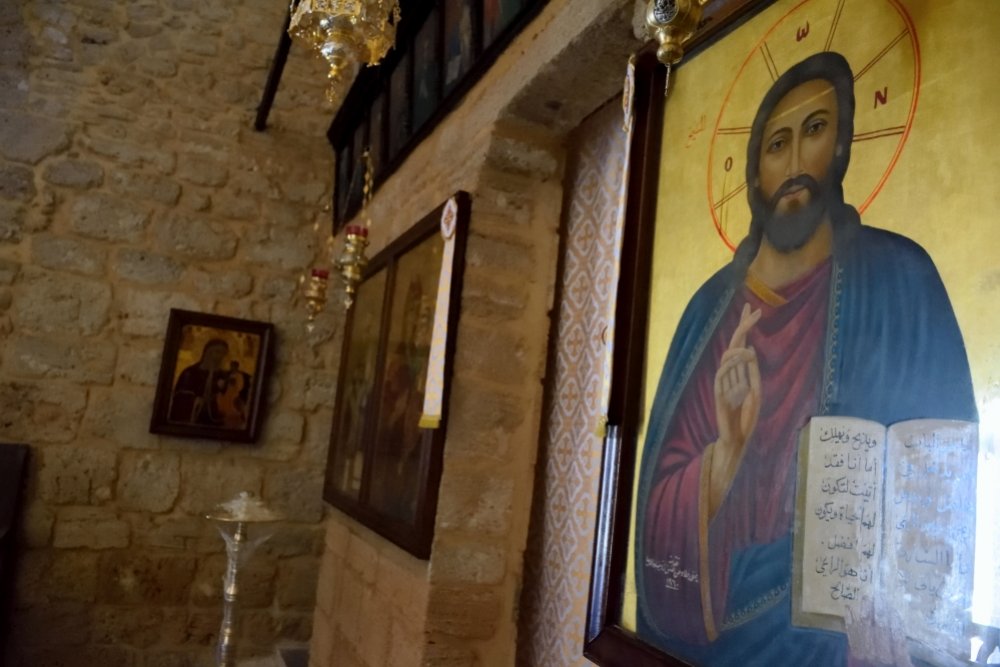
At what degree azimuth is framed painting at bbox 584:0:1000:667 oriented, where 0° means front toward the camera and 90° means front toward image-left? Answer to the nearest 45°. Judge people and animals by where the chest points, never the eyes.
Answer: approximately 45°

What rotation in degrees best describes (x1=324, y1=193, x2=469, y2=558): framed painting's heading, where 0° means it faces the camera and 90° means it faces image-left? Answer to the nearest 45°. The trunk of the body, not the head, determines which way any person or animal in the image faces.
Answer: approximately 45°

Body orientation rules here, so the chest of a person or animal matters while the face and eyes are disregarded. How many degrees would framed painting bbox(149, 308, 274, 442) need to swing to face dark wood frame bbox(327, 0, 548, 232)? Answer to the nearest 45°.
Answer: approximately 45° to its left
